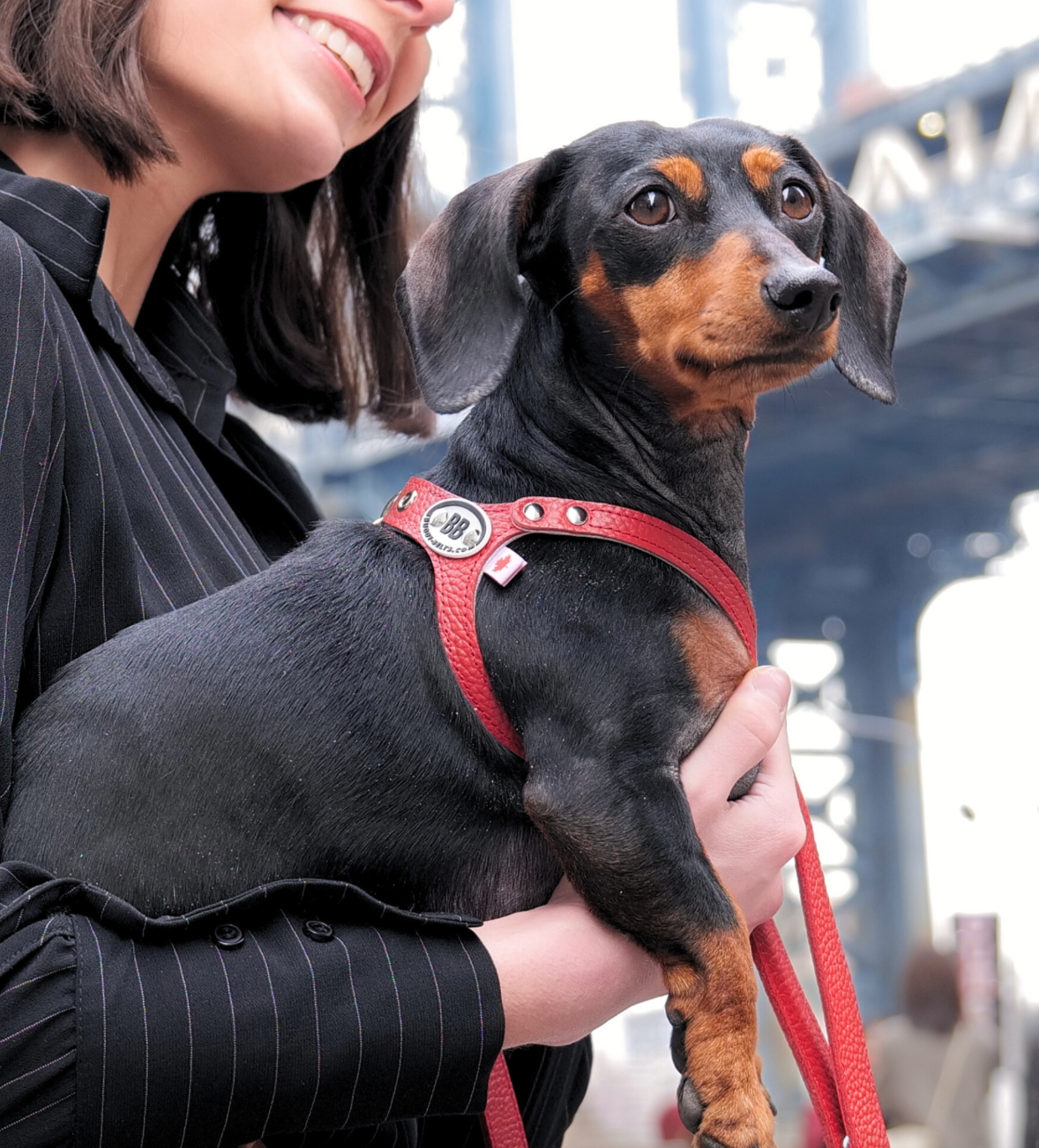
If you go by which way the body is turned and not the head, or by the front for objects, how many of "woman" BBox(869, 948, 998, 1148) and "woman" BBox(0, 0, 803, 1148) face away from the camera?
1

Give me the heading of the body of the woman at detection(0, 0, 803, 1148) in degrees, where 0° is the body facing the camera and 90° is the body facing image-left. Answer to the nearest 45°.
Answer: approximately 315°

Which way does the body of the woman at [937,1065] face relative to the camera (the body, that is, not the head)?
away from the camera

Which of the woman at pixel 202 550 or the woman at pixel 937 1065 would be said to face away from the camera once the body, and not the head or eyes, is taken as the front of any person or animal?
the woman at pixel 937 1065
